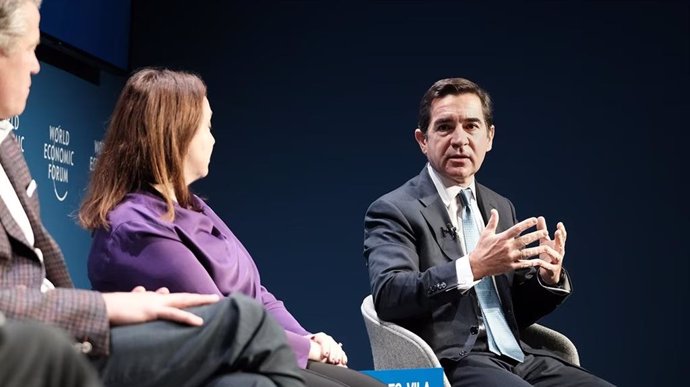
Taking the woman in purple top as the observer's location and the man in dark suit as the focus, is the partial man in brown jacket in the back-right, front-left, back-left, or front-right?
back-right

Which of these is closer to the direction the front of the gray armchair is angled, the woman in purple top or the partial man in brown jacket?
the partial man in brown jacket

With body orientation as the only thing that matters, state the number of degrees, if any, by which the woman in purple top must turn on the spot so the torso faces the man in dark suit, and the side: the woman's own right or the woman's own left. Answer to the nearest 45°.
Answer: approximately 45° to the woman's own left

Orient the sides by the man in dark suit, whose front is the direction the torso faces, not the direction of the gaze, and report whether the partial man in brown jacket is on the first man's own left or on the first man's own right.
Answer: on the first man's own right

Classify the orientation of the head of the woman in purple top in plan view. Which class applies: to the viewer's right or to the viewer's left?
to the viewer's right

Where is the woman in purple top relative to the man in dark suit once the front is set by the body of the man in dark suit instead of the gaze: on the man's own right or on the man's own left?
on the man's own right

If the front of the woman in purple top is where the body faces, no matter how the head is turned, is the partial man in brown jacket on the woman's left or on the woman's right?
on the woman's right

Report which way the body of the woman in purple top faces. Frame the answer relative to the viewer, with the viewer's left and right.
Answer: facing to the right of the viewer

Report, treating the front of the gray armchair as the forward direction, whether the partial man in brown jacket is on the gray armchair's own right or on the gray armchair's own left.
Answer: on the gray armchair's own right

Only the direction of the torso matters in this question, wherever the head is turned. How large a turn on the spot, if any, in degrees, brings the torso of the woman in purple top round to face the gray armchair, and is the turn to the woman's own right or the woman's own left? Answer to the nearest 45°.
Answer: approximately 45° to the woman's own left
